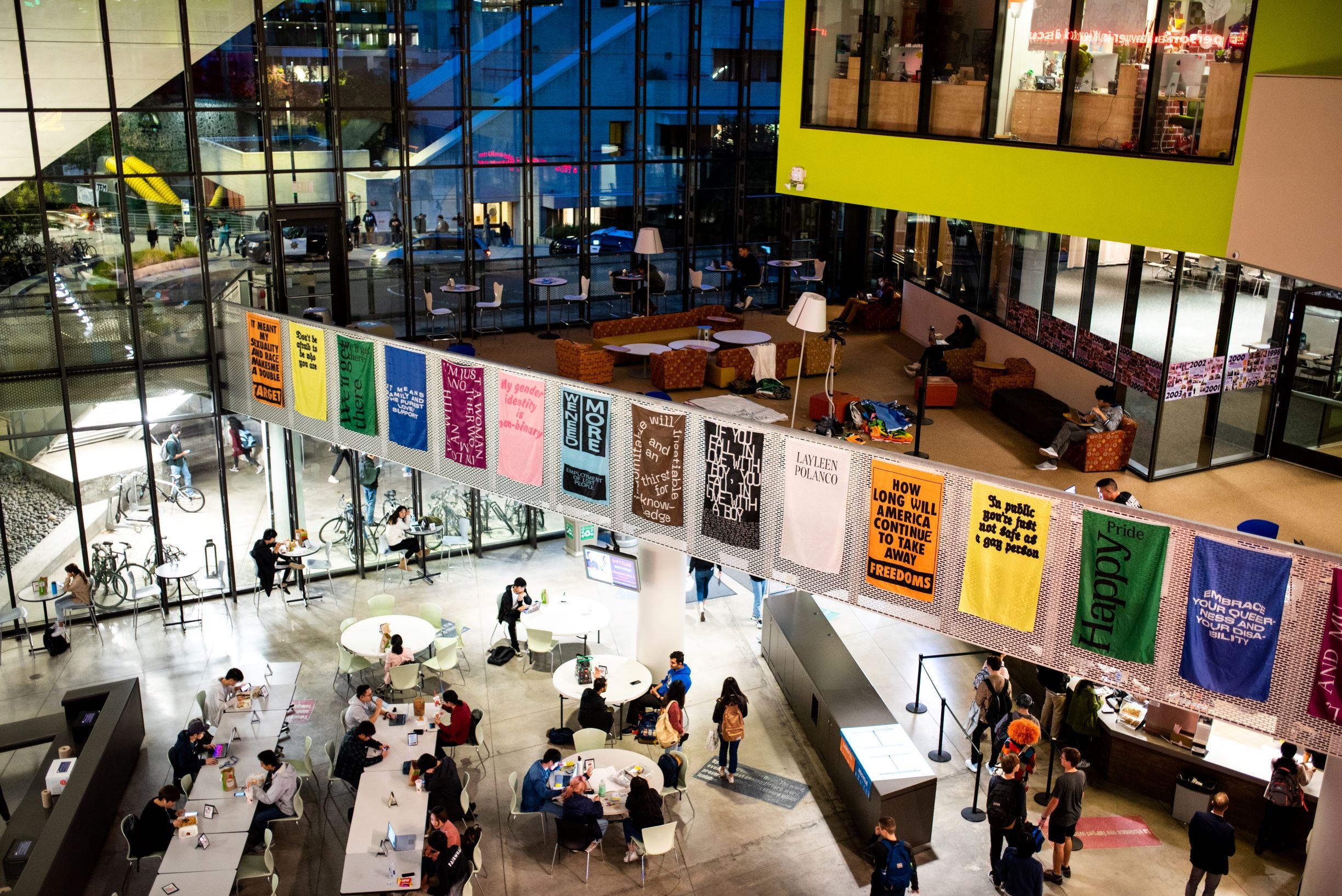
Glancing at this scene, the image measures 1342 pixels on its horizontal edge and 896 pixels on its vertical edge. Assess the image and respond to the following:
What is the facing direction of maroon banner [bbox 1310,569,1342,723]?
toward the camera

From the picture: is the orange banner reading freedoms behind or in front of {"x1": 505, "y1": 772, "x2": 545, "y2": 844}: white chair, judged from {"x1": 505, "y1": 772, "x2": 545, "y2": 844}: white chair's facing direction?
in front

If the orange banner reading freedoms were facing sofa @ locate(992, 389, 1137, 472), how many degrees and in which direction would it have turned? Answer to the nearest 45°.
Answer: approximately 180°

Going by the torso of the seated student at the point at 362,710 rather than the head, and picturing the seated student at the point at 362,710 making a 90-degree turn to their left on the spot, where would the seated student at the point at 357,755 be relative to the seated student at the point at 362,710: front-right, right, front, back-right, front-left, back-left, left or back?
back

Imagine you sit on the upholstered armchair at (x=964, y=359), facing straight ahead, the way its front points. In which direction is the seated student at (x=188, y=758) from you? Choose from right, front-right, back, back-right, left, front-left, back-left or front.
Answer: front-left

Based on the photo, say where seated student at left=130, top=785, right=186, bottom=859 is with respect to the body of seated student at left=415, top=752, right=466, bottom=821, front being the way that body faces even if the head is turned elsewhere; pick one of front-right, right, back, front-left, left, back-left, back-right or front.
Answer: front

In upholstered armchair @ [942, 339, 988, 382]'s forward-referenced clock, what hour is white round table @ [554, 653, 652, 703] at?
The white round table is roughly at 10 o'clock from the upholstered armchair.

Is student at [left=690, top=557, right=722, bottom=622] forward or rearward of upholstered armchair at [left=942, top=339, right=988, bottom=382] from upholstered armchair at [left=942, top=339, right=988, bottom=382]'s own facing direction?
forward

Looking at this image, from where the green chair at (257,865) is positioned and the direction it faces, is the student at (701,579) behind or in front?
behind

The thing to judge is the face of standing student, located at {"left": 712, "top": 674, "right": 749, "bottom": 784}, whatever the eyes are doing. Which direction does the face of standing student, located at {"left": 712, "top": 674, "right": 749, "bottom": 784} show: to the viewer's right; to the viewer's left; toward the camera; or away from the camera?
away from the camera

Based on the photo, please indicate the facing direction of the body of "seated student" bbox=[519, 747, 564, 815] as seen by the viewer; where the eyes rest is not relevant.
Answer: to the viewer's right

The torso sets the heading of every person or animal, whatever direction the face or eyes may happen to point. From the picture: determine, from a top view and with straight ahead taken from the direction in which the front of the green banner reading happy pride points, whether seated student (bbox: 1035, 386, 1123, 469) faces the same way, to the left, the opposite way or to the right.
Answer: to the right

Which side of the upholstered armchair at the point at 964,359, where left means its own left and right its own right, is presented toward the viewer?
left

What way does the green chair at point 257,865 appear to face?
to the viewer's left

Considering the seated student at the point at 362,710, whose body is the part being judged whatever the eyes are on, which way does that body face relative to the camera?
to the viewer's right

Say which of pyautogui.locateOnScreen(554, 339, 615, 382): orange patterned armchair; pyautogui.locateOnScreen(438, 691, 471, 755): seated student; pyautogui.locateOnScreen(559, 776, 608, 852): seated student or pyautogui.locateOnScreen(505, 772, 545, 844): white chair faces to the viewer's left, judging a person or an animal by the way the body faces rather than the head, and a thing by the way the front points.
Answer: pyautogui.locateOnScreen(438, 691, 471, 755): seated student

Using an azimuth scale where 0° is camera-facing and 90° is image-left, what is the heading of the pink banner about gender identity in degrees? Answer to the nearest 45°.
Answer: approximately 0°

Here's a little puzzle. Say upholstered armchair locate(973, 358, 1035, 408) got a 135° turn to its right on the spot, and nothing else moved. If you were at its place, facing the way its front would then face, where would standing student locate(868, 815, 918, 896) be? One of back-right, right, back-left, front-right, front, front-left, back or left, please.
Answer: back

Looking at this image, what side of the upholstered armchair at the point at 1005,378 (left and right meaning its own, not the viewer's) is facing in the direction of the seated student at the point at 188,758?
front
